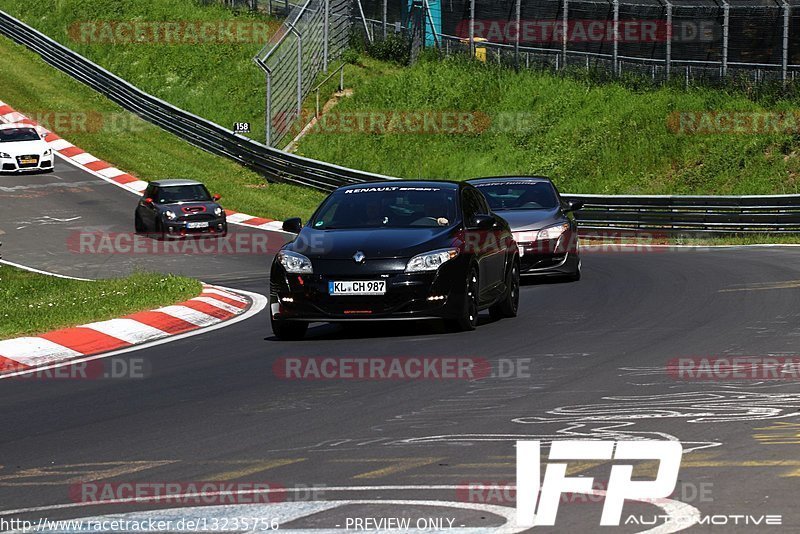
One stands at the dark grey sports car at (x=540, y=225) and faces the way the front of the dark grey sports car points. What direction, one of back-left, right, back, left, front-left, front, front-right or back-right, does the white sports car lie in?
back-right

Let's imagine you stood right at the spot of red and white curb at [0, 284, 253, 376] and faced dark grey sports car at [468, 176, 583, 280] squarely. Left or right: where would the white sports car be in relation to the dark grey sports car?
left

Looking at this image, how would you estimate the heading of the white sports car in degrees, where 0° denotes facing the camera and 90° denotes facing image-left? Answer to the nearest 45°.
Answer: approximately 0°

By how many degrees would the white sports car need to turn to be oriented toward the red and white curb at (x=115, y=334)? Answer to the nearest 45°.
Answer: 0° — it already faces it

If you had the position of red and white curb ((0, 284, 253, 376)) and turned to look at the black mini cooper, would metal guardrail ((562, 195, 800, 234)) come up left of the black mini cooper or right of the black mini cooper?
right

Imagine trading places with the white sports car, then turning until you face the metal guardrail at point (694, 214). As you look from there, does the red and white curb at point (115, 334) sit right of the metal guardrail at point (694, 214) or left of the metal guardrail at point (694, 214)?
right

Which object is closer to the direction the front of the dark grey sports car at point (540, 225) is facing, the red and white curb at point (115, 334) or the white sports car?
the red and white curb

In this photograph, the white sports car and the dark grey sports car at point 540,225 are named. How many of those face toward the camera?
2

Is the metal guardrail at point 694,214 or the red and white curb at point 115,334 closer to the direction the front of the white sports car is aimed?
the red and white curb
